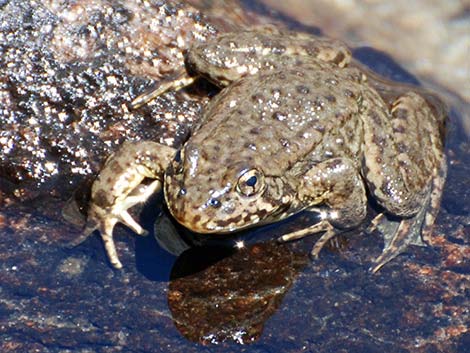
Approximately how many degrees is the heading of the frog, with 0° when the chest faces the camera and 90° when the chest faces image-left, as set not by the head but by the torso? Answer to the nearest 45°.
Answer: approximately 45°
